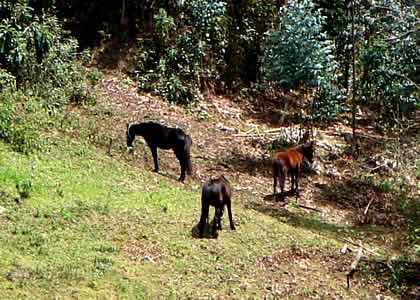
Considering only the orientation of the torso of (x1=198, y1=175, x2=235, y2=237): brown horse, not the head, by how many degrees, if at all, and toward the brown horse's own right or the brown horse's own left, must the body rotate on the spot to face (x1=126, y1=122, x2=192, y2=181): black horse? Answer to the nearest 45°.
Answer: approximately 45° to the brown horse's own left

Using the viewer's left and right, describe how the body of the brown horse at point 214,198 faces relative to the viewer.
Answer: facing away from the viewer and to the right of the viewer

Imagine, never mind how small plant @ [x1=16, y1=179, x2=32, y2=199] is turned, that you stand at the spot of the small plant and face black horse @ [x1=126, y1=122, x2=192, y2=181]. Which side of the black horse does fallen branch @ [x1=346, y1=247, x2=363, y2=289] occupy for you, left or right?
right

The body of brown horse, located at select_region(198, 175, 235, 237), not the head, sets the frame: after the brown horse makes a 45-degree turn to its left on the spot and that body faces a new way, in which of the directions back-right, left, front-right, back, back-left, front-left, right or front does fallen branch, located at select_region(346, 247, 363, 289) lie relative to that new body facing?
right

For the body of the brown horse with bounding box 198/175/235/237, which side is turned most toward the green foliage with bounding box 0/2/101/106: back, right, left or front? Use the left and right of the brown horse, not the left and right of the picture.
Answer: left

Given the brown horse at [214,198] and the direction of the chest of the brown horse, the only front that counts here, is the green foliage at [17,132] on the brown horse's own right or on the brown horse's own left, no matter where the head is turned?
on the brown horse's own left

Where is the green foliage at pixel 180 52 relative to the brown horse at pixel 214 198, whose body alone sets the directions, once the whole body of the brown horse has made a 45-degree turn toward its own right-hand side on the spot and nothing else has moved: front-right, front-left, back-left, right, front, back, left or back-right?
left
